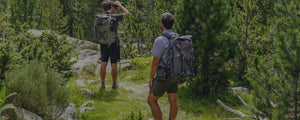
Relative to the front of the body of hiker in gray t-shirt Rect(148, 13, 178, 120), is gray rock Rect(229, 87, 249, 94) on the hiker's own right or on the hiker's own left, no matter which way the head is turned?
on the hiker's own right

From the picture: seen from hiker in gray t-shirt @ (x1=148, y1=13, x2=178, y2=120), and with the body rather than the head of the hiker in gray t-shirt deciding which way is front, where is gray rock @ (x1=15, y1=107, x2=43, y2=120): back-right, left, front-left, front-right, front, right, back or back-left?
front-left

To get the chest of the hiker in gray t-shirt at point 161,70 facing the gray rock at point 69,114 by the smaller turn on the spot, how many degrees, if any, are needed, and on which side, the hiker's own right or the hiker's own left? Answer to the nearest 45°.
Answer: approximately 45° to the hiker's own left

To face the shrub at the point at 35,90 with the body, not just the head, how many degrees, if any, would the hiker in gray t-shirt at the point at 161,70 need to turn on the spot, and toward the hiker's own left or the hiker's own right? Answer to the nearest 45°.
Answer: approximately 45° to the hiker's own left

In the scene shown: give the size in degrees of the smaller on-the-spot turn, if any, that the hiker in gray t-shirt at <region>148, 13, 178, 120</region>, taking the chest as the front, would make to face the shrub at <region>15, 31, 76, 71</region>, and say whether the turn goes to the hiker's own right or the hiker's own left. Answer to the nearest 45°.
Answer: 0° — they already face it

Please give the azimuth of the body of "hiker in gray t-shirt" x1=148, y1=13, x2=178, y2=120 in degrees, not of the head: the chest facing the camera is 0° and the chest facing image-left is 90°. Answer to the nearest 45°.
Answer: approximately 135°

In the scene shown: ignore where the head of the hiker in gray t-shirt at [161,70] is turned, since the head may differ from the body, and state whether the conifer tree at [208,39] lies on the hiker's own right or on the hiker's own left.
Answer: on the hiker's own right

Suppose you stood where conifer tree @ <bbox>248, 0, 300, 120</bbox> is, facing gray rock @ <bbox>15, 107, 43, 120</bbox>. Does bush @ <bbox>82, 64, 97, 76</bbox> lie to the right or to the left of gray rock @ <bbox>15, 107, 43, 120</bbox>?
right

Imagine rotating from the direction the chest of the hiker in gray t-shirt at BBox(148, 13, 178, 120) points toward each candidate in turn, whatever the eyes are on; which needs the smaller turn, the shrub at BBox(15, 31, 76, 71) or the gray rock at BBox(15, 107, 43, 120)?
the shrub
